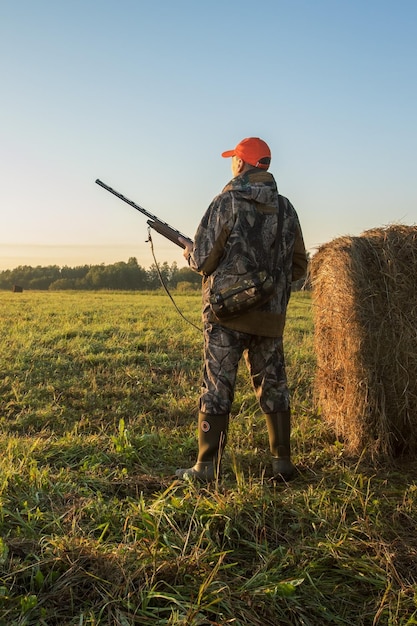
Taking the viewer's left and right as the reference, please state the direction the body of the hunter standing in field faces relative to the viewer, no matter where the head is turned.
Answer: facing away from the viewer and to the left of the viewer

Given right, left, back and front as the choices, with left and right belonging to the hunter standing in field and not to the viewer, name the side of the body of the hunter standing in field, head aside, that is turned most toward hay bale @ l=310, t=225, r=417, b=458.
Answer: right
